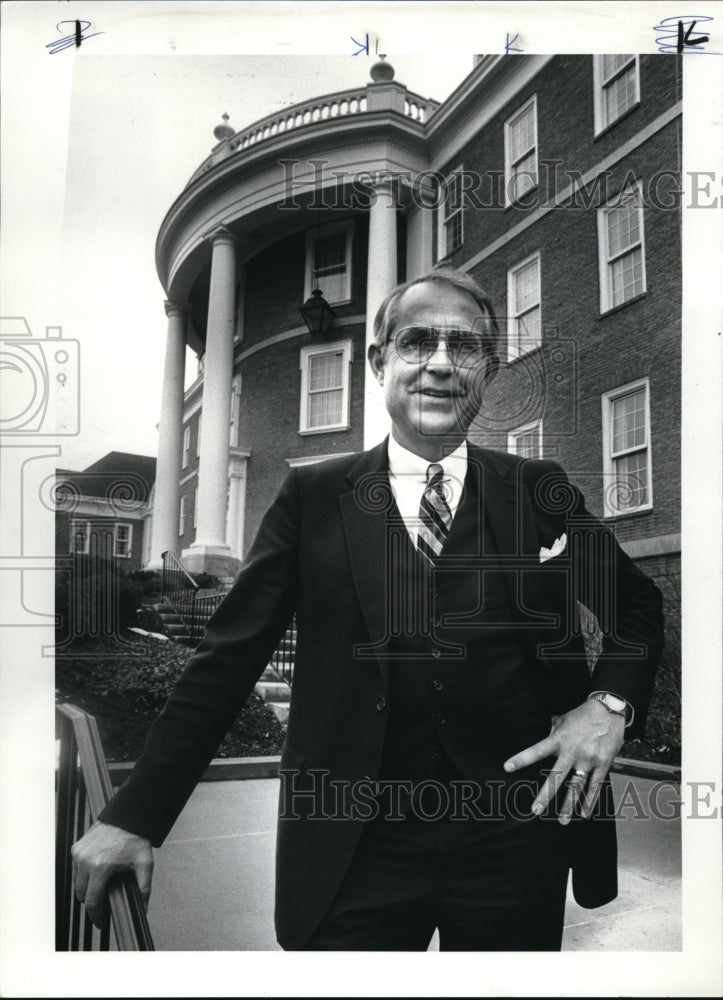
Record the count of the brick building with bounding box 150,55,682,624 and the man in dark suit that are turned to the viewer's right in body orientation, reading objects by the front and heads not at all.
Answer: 0

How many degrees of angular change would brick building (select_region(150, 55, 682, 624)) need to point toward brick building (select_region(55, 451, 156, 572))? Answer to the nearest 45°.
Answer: approximately 45° to its right

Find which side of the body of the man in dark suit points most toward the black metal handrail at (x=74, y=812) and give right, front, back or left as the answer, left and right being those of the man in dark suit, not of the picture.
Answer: right

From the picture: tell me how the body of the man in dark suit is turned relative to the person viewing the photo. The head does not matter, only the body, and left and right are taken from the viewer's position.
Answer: facing the viewer

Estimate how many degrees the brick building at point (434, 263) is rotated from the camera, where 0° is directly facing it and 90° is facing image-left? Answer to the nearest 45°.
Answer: approximately 45°

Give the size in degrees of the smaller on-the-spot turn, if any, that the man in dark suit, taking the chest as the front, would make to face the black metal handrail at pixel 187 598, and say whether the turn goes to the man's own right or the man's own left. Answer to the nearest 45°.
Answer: approximately 135° to the man's own right
